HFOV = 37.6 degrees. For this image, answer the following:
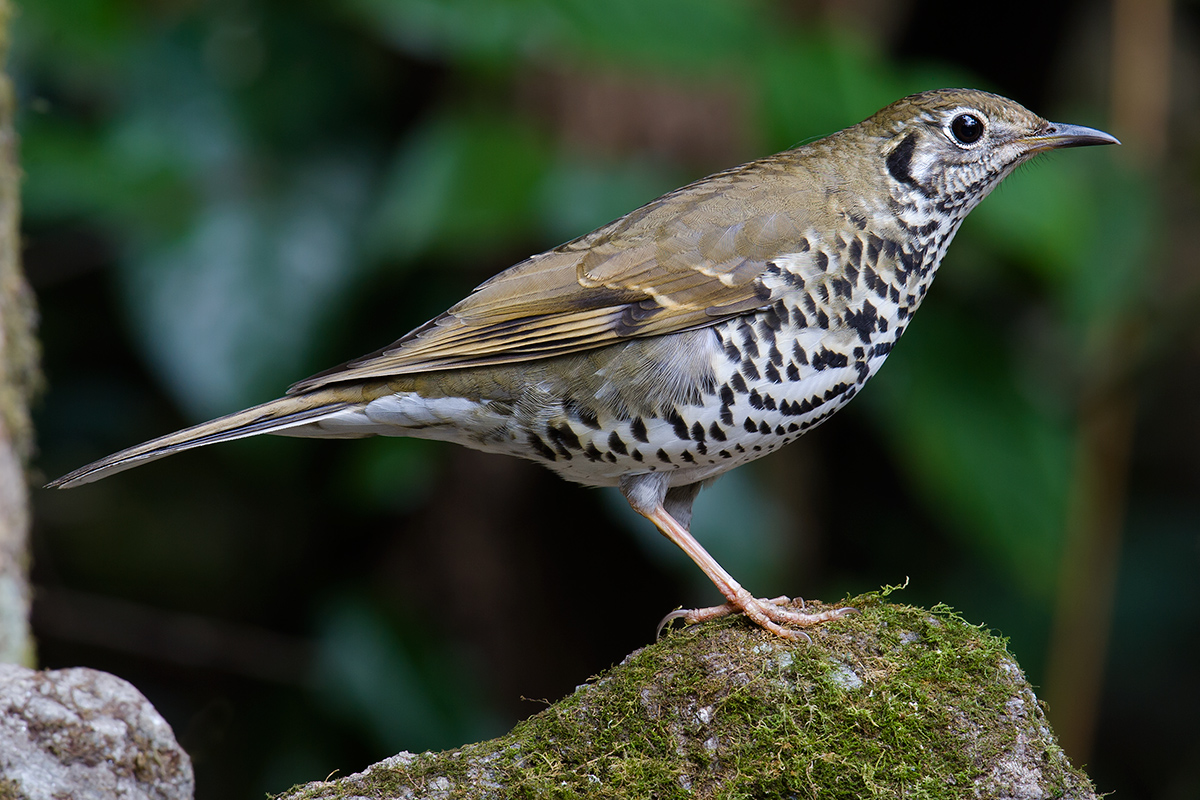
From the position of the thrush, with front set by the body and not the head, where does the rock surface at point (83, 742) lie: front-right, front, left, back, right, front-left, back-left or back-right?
back-right

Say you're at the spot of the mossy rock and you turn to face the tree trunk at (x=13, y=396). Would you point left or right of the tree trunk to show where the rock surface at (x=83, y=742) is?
left

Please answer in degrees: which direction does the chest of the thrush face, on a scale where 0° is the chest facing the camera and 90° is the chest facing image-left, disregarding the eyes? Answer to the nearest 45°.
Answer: approximately 270°
